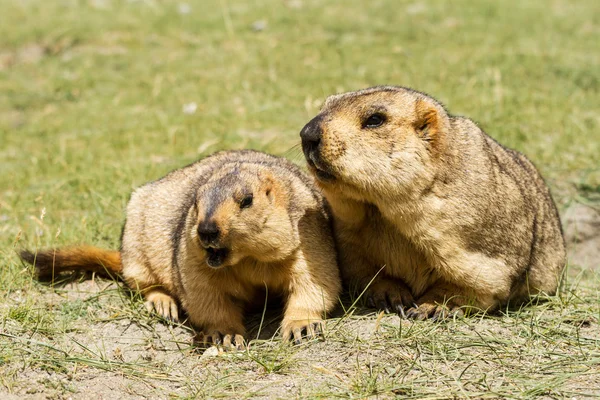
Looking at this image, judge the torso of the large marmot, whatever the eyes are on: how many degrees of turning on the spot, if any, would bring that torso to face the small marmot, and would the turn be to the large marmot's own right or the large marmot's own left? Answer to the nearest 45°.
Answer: approximately 45° to the large marmot's own right

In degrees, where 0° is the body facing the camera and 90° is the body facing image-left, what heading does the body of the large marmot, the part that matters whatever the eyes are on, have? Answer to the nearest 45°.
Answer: approximately 45°
